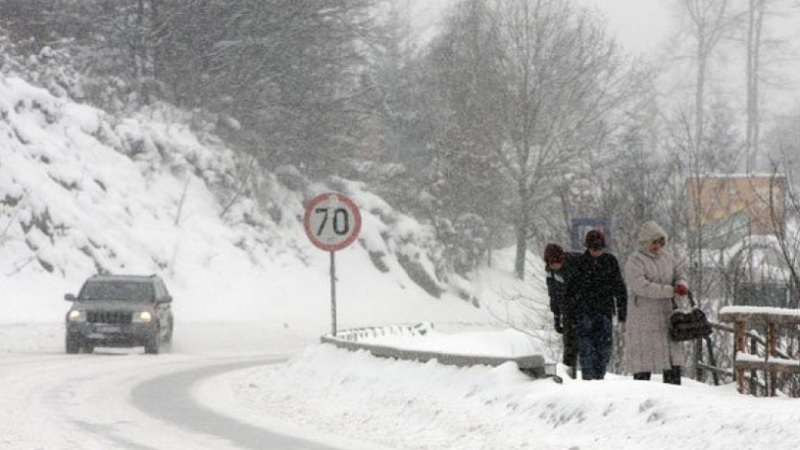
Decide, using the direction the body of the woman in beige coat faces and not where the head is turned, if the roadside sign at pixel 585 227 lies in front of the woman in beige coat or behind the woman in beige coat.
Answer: behind

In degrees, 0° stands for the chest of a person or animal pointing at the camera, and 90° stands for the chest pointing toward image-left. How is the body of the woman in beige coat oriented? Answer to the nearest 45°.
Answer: approximately 315°

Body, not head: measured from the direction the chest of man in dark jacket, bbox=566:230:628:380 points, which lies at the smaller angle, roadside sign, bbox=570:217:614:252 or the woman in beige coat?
the woman in beige coat

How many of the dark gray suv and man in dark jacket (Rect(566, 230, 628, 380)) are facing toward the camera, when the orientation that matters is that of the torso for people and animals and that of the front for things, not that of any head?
2

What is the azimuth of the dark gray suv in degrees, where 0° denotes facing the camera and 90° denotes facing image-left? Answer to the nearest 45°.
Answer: approximately 0°
